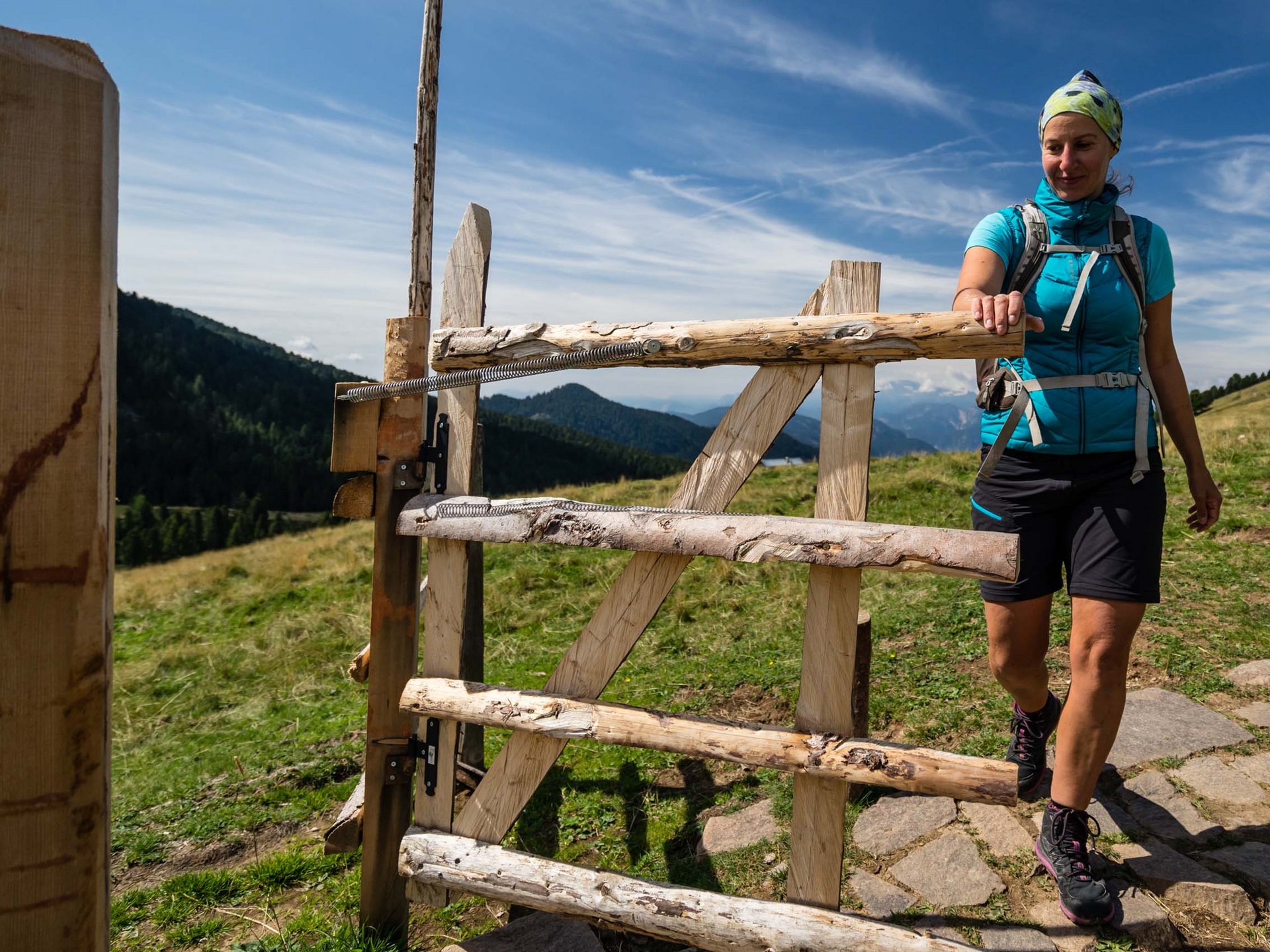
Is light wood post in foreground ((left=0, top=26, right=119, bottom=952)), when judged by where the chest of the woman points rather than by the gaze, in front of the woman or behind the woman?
in front

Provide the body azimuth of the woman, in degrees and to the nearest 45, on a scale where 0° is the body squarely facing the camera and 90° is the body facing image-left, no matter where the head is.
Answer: approximately 0°

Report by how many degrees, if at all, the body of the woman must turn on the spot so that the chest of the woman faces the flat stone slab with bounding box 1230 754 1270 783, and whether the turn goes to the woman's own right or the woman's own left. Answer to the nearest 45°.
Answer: approximately 135° to the woman's own left
